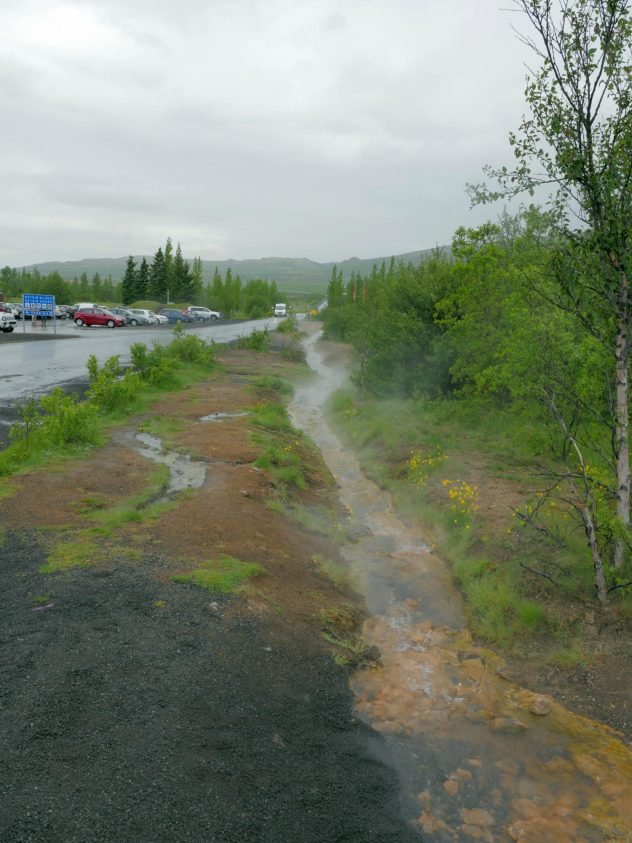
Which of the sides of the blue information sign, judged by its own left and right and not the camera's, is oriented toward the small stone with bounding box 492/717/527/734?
front

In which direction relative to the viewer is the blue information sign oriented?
toward the camera

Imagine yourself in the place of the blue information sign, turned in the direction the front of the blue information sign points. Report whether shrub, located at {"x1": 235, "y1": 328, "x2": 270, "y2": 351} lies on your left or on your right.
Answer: on your left

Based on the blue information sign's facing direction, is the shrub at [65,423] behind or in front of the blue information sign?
in front

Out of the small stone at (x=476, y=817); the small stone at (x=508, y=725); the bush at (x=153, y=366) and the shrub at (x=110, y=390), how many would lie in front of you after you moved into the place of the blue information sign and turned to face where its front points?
4

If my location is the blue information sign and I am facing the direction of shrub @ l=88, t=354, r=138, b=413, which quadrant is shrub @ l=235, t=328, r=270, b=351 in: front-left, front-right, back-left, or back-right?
front-left

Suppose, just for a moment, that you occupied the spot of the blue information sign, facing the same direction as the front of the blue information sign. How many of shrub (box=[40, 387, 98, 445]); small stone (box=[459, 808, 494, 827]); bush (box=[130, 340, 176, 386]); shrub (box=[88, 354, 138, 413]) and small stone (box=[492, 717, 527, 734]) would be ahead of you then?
5

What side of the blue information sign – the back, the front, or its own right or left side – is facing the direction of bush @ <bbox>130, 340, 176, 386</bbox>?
front

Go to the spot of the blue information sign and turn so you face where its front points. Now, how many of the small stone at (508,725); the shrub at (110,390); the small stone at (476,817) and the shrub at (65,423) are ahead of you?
4

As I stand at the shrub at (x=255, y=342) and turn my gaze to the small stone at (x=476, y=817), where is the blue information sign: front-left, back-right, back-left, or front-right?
back-right

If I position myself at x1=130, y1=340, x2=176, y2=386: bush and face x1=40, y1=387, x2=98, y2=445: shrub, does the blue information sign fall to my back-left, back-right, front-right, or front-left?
back-right
